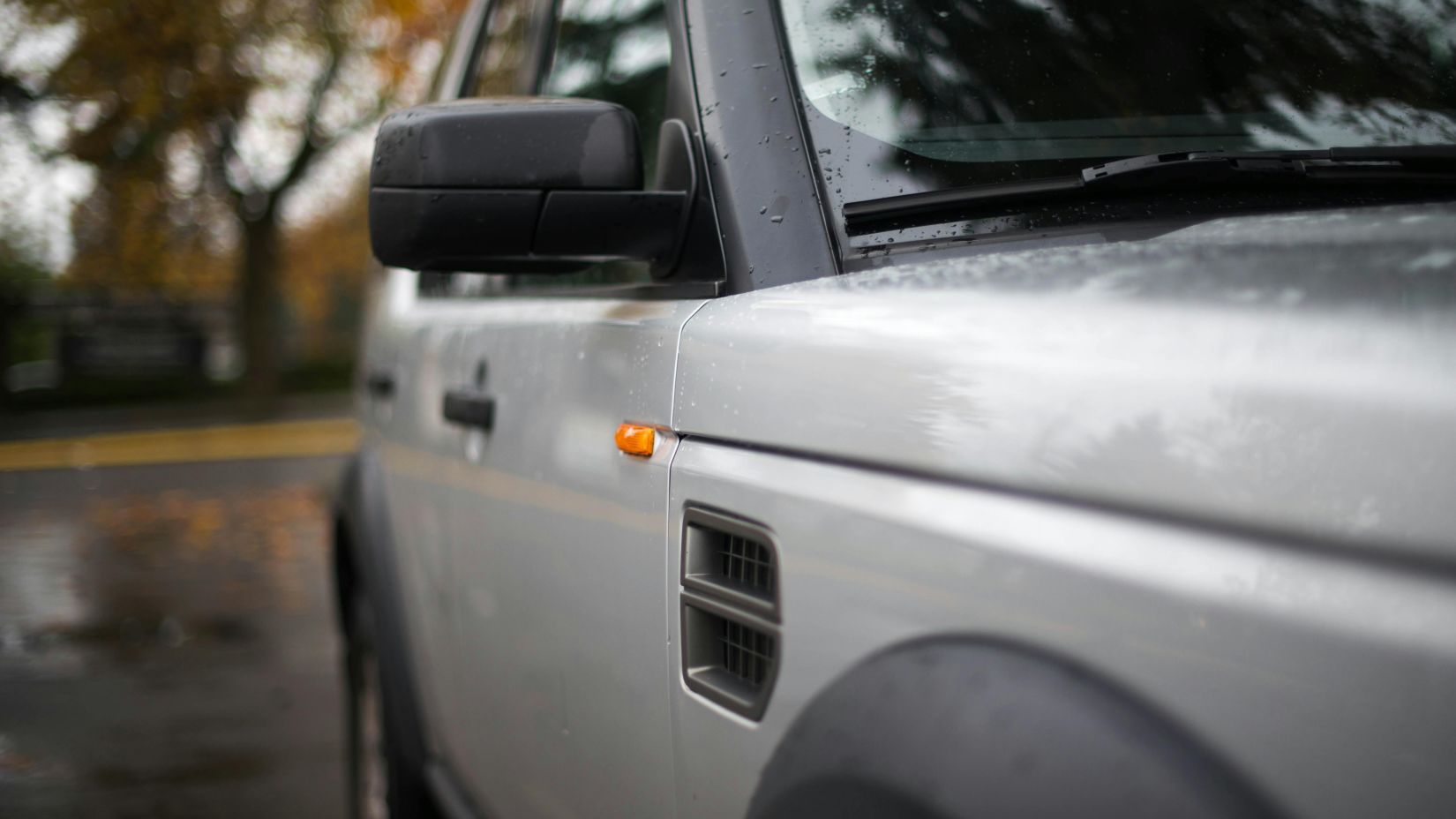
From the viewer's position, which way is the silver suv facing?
facing the viewer and to the right of the viewer

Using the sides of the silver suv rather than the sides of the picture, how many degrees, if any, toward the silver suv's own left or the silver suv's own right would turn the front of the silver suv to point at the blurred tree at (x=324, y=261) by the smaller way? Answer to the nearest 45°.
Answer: approximately 180°

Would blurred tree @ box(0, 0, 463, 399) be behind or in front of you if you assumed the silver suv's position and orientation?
behind
